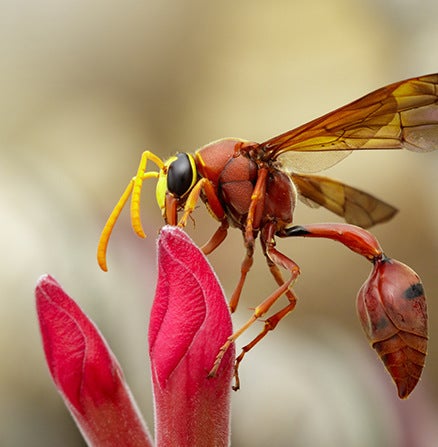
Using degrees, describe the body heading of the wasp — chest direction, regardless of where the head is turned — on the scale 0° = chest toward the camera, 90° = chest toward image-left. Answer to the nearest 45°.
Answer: approximately 90°
